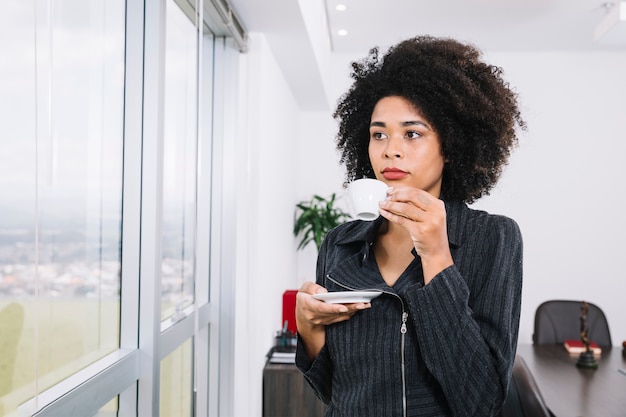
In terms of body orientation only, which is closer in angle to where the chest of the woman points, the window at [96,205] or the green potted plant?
the window

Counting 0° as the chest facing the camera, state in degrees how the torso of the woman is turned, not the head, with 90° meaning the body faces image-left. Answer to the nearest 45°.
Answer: approximately 45°

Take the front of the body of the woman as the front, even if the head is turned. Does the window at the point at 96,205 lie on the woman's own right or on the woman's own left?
on the woman's own right

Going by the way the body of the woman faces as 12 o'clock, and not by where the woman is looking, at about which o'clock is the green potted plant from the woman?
The green potted plant is roughly at 4 o'clock from the woman.

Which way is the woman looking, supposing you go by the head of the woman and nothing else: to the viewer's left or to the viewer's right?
to the viewer's left
